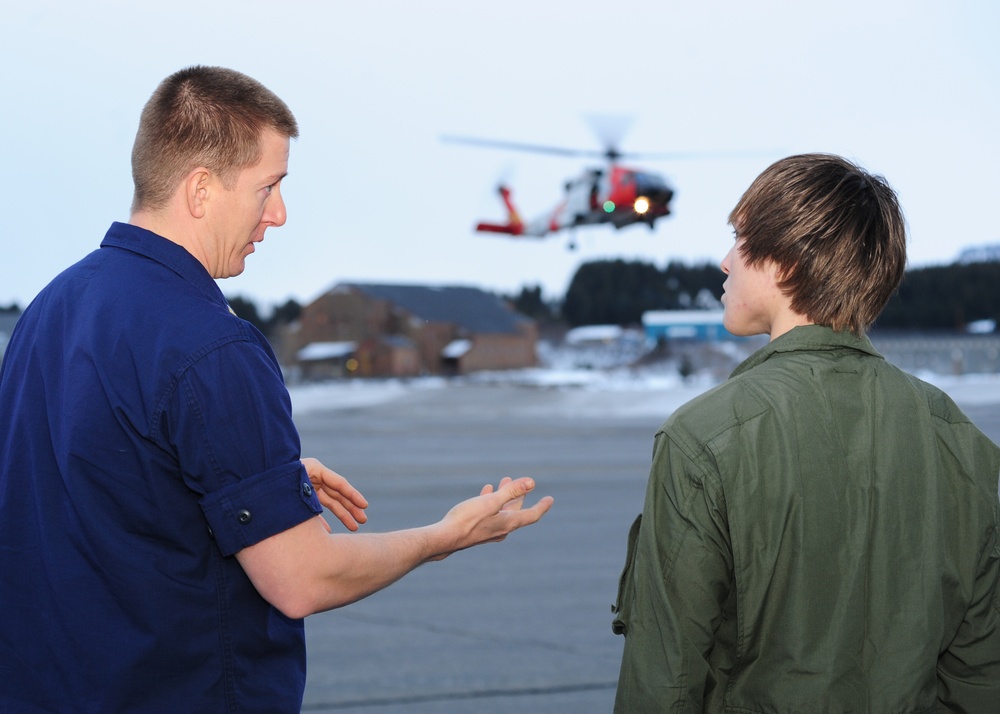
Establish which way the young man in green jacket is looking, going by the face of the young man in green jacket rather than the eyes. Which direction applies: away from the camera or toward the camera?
away from the camera

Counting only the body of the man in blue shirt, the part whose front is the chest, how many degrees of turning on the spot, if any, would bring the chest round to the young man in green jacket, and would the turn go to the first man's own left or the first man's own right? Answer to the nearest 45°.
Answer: approximately 45° to the first man's own right

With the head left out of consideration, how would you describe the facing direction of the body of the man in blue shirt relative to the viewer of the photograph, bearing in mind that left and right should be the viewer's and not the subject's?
facing away from the viewer and to the right of the viewer

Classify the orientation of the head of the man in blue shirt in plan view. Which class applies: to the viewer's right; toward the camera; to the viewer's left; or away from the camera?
to the viewer's right

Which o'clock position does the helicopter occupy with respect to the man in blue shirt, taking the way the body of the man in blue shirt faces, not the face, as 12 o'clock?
The helicopter is roughly at 11 o'clock from the man in blue shirt.
